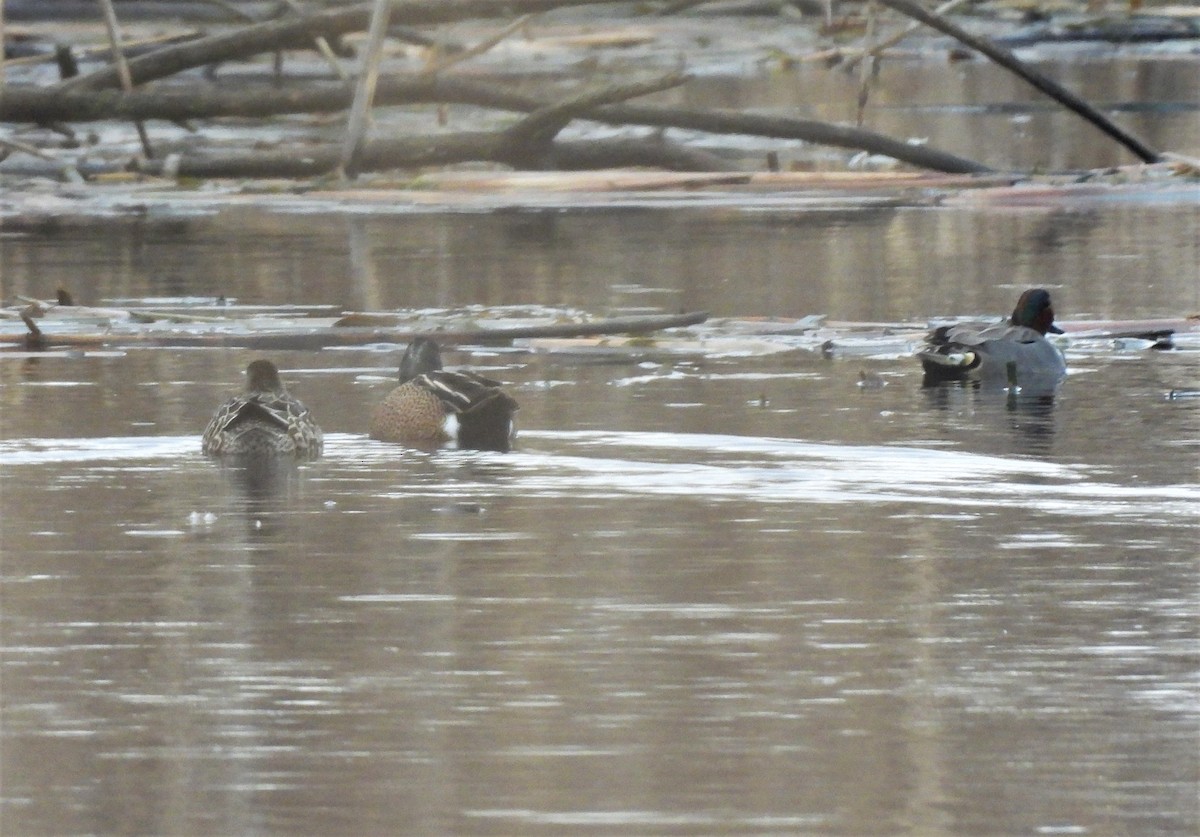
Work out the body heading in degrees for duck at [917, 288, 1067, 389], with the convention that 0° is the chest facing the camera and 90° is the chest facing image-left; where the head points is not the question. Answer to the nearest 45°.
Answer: approximately 270°

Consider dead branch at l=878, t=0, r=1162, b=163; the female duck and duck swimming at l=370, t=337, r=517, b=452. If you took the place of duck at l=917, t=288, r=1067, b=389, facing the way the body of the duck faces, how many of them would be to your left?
1

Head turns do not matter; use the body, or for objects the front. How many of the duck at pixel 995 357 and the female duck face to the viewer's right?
1

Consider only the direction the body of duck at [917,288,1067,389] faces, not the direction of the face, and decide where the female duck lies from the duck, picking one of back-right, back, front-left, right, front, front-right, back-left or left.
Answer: back-right

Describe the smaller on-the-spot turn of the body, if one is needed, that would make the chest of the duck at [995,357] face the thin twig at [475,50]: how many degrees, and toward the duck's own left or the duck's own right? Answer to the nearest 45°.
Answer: approximately 135° to the duck's own left

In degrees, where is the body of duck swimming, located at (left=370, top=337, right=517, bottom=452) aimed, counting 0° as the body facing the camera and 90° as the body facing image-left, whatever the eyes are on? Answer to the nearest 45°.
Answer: approximately 135°

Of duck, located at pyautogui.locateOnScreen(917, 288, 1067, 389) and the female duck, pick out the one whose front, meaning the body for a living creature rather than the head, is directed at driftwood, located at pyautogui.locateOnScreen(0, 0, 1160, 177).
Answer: the female duck

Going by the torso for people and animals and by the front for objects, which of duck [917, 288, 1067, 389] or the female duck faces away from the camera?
the female duck

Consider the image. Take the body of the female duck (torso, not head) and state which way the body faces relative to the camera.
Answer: away from the camera

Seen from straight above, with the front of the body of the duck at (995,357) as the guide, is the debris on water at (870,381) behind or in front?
behind

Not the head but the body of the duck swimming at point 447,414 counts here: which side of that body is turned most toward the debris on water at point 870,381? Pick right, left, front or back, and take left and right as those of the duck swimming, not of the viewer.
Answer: right

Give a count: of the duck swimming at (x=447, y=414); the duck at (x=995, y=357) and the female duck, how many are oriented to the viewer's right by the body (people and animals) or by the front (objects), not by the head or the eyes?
1

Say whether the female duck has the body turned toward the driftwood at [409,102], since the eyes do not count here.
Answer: yes

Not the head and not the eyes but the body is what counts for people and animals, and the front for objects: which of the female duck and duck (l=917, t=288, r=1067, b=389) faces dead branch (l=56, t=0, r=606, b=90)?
the female duck

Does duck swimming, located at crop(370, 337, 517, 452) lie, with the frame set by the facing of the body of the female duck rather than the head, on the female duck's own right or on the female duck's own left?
on the female duck's own right

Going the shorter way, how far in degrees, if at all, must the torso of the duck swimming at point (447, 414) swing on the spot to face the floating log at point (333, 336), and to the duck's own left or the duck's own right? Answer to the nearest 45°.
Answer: approximately 45° to the duck's own right

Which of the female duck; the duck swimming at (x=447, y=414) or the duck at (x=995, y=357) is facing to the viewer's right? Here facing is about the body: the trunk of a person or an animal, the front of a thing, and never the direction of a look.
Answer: the duck

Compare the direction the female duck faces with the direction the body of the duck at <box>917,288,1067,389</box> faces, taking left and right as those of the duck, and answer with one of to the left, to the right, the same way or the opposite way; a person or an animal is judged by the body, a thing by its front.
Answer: to the left
